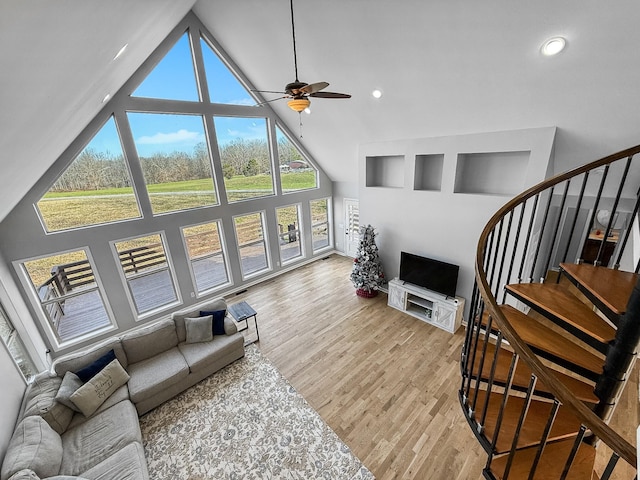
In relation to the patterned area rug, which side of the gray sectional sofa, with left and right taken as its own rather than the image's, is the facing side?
front

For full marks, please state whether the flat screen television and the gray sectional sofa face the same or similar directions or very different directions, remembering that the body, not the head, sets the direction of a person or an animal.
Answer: very different directions

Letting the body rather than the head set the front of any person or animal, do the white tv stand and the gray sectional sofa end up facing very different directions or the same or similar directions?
very different directions

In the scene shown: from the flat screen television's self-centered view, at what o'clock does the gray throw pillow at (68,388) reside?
The gray throw pillow is roughly at 12 o'clock from the flat screen television.

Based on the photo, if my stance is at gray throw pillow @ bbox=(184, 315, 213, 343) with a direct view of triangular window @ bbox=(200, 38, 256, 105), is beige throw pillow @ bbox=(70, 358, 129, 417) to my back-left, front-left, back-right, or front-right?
back-left

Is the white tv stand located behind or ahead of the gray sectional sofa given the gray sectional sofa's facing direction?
ahead

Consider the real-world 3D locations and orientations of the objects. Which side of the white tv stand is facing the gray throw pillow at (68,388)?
front

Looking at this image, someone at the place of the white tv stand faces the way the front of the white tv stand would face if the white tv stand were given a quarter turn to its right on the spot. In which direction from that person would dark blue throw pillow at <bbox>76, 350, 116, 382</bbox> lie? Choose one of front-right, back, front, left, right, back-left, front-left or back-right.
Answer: left

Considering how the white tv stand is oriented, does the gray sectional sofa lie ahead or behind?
ahead

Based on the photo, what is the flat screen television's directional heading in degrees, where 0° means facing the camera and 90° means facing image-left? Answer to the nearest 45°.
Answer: approximately 45°

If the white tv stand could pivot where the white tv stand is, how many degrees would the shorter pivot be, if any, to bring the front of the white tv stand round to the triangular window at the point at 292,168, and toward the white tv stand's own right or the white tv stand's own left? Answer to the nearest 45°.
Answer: approximately 45° to the white tv stand's own right
